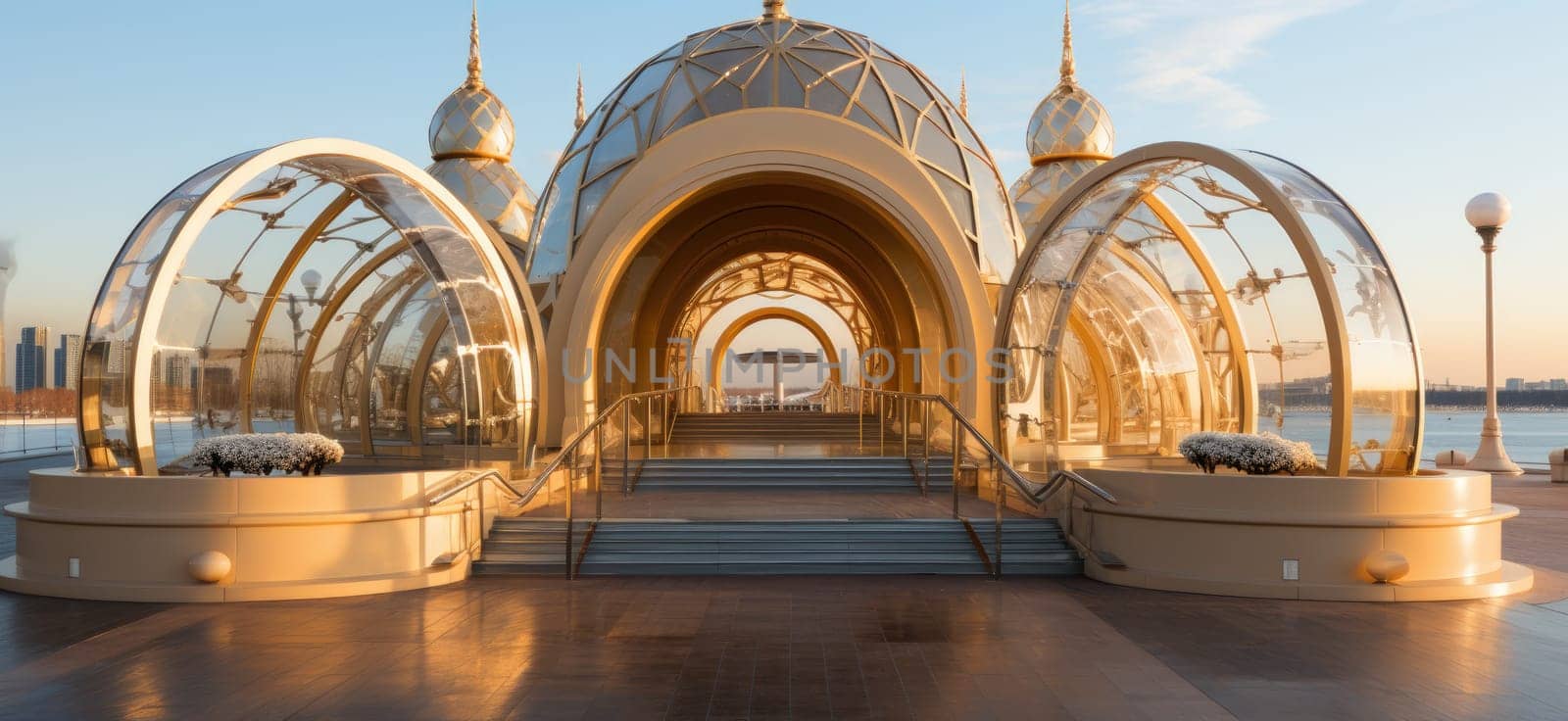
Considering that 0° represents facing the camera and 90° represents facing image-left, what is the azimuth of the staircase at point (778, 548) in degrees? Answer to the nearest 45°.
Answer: approximately 0°

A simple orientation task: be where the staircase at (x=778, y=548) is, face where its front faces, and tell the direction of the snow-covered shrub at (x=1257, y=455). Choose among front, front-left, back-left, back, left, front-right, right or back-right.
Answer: left

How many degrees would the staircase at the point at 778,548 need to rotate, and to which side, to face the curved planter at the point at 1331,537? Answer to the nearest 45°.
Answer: approximately 90° to its left

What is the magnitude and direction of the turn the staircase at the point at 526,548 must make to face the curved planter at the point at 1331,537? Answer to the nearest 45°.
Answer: approximately 45° to its left

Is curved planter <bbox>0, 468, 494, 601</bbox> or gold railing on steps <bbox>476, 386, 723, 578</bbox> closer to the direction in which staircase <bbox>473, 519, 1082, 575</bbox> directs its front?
the curved planter

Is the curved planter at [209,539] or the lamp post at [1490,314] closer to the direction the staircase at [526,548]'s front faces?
the curved planter

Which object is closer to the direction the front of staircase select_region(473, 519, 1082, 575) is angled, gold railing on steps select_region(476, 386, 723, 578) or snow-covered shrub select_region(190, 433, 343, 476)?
the snow-covered shrub

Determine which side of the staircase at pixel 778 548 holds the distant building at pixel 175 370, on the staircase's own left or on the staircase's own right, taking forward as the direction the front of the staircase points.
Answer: on the staircase's own right

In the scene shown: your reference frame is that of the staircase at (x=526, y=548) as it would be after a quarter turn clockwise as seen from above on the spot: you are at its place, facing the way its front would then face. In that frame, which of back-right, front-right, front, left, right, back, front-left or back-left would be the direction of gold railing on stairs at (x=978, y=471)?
back

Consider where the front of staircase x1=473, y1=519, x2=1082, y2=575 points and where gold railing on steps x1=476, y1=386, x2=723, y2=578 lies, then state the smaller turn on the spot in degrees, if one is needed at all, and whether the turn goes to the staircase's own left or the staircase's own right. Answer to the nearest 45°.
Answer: approximately 135° to the staircase's own right

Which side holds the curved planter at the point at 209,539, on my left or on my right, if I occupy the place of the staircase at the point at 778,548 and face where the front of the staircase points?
on my right
